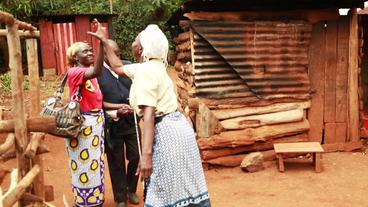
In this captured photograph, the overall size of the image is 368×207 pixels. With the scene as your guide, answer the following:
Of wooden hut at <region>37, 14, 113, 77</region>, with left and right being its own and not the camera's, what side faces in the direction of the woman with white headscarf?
front

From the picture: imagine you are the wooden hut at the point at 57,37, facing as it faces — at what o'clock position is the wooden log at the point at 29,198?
The wooden log is roughly at 12 o'clock from the wooden hut.

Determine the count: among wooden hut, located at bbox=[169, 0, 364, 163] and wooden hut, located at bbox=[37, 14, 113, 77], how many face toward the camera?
2

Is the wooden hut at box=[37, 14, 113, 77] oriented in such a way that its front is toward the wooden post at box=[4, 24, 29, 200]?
yes

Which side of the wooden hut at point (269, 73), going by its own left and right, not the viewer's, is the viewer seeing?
front

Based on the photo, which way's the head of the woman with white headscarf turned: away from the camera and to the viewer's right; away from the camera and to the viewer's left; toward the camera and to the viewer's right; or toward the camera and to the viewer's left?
away from the camera and to the viewer's left

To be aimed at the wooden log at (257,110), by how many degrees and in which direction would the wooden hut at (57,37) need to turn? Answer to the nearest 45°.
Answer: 0° — it already faces it

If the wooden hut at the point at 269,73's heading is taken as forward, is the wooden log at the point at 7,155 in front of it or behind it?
in front

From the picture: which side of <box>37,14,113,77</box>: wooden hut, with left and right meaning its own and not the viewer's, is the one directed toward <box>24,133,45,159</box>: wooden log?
front

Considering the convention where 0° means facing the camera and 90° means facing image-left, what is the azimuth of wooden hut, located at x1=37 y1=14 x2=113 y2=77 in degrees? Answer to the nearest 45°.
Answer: approximately 0°

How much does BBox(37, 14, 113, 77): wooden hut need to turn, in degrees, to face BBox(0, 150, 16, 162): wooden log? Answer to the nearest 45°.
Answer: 0° — it already faces it
